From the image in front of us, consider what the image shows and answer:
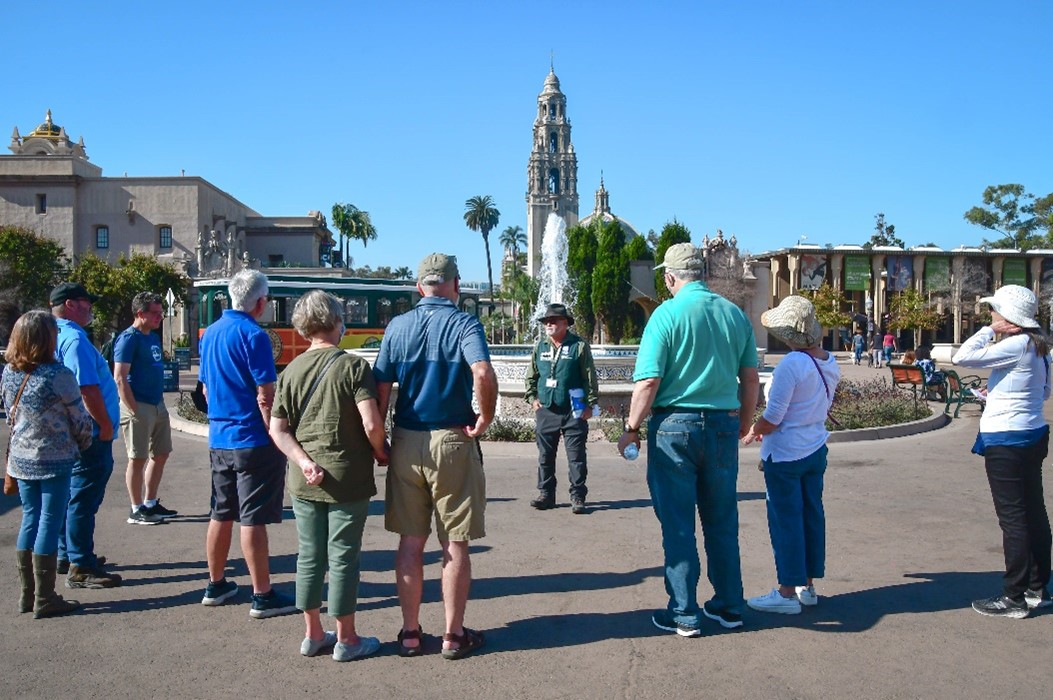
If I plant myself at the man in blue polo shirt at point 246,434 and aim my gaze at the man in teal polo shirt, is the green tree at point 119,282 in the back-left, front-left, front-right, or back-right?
back-left

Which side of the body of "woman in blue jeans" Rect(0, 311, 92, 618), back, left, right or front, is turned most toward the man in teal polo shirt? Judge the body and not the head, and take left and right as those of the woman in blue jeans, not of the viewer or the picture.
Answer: right

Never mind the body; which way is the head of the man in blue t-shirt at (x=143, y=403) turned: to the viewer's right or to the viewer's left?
to the viewer's right

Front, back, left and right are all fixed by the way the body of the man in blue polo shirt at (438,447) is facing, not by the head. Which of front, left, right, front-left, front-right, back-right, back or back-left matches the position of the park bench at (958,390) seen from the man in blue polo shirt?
front-right

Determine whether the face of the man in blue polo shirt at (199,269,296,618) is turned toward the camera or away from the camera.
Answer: away from the camera

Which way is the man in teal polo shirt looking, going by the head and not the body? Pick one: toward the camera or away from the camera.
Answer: away from the camera

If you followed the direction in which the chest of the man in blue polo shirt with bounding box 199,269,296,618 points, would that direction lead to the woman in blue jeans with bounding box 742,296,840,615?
no

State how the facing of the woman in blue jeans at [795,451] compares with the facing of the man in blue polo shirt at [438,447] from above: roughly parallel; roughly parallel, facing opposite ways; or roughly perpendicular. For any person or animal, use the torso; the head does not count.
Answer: roughly parallel

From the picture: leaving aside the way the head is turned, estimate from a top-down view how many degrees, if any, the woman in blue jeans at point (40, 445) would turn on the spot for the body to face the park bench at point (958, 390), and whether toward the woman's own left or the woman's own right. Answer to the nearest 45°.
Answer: approximately 45° to the woman's own right

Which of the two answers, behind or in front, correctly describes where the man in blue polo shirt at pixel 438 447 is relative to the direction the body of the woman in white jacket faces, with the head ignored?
in front

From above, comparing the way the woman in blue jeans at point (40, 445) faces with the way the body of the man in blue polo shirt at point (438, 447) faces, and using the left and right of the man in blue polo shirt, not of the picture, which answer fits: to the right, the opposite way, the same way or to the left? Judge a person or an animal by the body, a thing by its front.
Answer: the same way

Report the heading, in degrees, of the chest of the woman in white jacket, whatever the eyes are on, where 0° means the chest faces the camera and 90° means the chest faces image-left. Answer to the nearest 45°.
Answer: approximately 90°

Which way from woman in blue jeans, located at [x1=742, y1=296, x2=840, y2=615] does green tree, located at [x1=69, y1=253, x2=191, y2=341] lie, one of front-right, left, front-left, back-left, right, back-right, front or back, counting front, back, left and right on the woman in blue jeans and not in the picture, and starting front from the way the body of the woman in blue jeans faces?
front

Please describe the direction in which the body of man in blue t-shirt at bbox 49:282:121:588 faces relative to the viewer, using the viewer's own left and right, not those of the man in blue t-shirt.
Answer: facing to the right of the viewer

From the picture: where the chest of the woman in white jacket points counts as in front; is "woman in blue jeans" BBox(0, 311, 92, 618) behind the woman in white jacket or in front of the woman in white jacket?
in front

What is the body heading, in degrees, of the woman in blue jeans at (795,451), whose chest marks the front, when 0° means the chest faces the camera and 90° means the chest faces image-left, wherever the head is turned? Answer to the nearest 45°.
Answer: approximately 135°

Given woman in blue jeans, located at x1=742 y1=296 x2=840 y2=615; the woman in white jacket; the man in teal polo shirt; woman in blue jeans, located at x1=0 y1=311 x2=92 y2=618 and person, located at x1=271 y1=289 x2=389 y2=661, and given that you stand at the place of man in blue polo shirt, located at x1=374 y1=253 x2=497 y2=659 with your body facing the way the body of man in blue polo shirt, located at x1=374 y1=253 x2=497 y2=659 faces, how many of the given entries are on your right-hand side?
3

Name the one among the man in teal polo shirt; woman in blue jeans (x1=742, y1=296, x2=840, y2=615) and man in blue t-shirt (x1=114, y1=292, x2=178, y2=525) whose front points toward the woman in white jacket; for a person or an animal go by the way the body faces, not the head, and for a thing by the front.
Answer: the man in blue t-shirt

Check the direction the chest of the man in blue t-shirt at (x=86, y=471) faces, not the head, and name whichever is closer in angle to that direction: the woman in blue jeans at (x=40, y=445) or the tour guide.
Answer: the tour guide

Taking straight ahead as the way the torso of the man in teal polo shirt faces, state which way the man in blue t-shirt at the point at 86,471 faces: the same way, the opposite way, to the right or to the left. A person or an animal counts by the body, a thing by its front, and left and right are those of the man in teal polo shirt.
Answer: to the right
